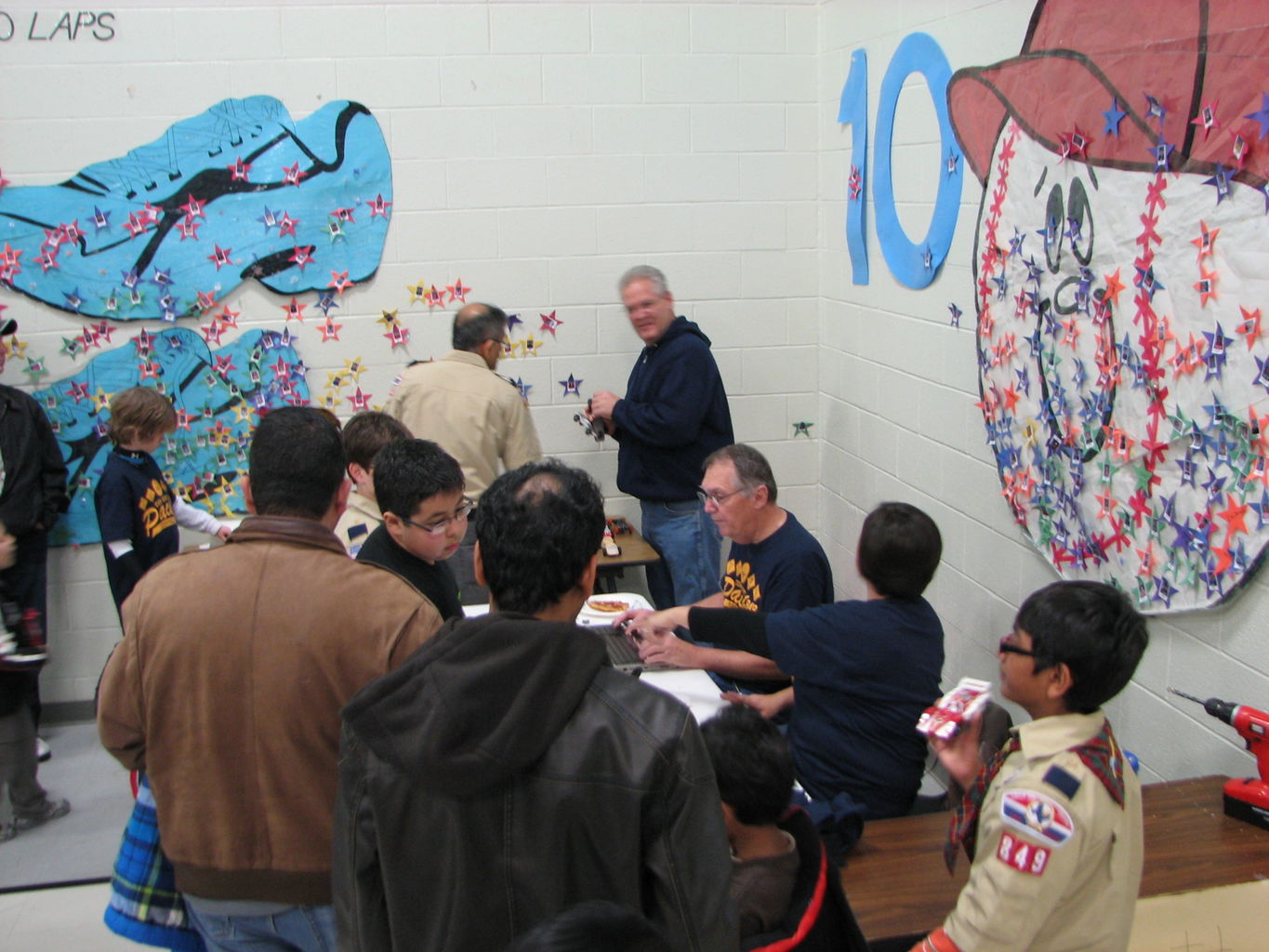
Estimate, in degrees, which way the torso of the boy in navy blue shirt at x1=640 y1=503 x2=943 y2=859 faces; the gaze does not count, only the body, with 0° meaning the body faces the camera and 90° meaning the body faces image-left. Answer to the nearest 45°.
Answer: approximately 135°

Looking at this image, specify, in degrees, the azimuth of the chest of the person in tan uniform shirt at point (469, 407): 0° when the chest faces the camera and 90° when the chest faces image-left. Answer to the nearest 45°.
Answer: approximately 225°

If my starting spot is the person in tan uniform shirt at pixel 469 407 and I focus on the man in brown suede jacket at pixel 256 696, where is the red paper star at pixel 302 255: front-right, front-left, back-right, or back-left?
back-right

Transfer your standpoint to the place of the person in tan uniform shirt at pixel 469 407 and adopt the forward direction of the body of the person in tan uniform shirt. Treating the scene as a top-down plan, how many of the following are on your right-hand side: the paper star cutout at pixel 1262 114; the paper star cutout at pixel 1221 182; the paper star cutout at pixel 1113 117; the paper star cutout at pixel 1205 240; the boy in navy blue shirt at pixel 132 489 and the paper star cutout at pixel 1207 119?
5

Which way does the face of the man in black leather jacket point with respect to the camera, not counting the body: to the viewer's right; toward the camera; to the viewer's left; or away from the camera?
away from the camera

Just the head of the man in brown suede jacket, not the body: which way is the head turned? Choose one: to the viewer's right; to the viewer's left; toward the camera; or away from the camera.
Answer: away from the camera

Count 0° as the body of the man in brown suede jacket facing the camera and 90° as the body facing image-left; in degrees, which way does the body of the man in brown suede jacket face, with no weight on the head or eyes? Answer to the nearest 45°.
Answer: approximately 180°

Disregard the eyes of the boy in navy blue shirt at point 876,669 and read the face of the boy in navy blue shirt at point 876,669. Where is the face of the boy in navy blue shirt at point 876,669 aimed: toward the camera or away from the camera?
away from the camera

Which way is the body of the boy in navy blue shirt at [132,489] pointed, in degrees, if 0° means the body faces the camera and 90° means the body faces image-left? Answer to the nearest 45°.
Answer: approximately 315°

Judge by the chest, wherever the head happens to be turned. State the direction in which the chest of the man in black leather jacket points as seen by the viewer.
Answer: away from the camera

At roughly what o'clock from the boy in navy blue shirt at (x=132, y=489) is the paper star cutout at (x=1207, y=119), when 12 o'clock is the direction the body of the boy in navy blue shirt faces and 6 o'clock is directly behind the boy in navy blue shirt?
The paper star cutout is roughly at 12 o'clock from the boy in navy blue shirt.

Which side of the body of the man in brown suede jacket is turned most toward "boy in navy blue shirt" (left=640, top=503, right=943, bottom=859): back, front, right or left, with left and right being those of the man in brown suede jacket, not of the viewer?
right

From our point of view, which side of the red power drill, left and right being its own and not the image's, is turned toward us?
left
